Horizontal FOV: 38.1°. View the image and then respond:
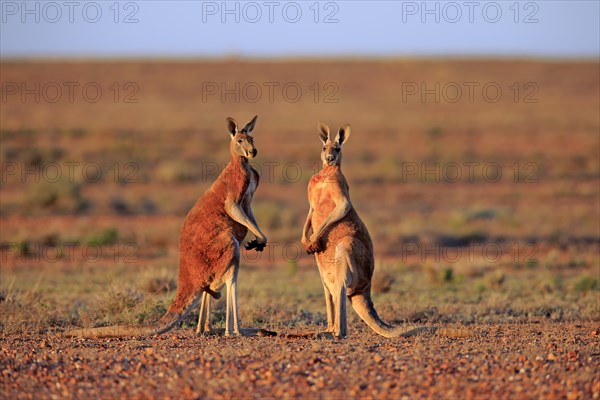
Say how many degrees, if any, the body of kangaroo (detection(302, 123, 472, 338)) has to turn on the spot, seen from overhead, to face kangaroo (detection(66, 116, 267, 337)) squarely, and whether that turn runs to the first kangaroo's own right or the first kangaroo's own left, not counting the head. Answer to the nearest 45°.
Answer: approximately 45° to the first kangaroo's own right

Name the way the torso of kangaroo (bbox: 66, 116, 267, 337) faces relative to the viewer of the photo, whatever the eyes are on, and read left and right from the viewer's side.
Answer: facing to the right of the viewer

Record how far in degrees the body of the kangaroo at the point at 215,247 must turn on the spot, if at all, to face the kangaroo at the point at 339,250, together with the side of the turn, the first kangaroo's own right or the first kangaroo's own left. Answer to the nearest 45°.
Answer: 0° — it already faces it

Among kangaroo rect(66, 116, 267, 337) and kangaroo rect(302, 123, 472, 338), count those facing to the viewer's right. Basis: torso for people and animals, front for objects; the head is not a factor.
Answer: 1

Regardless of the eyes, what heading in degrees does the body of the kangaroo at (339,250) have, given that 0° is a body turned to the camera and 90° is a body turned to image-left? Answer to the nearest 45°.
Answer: approximately 45°
